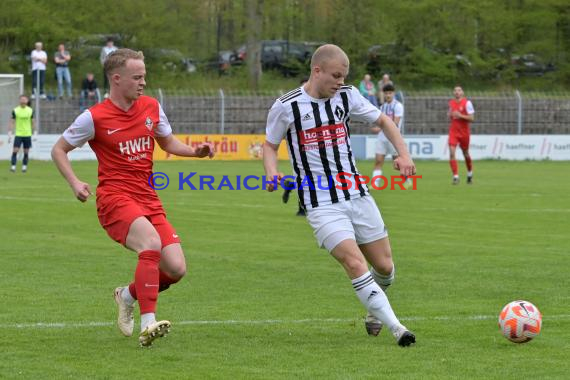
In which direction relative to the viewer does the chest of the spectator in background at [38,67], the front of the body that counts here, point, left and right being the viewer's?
facing the viewer

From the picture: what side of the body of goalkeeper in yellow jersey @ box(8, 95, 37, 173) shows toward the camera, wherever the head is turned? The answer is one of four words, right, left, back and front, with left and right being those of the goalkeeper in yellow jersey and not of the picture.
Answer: front

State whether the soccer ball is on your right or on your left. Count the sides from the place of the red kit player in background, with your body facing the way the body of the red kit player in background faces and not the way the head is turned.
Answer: on your left

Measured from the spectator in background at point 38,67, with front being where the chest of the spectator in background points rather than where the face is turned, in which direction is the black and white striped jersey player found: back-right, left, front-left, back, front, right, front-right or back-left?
front

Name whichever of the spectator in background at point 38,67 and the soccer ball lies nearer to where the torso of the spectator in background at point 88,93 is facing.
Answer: the soccer ball

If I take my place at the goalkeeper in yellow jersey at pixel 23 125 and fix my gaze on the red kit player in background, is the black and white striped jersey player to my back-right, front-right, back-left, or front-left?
front-right

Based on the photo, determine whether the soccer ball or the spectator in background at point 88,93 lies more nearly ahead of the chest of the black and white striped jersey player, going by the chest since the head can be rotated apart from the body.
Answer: the soccer ball

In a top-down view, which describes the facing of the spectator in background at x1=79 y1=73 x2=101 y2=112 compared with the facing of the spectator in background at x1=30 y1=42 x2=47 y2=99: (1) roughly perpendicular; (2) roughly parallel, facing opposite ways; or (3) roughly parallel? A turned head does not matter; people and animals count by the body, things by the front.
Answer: roughly parallel

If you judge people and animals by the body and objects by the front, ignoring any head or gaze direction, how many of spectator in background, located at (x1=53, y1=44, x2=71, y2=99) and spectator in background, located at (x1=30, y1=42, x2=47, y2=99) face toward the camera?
2

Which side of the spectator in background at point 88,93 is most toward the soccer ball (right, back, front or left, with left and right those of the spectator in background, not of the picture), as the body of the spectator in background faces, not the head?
front

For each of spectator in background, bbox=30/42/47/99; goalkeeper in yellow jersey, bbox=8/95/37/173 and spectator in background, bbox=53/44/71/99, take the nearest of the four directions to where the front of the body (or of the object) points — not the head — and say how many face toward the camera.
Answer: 3

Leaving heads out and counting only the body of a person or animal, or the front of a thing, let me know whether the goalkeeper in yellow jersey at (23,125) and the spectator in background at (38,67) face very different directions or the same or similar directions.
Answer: same or similar directions

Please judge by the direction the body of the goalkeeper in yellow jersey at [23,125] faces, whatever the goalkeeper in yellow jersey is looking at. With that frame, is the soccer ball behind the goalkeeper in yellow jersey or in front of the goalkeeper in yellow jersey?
in front

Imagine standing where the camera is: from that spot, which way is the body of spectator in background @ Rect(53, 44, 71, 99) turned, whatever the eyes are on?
toward the camera

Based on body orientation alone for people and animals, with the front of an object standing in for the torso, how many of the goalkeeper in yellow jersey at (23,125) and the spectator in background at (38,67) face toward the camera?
2
